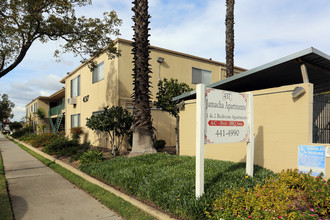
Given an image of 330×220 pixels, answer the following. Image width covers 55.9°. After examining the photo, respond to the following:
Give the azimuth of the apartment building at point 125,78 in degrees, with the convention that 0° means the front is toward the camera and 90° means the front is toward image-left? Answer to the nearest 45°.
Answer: approximately 45°

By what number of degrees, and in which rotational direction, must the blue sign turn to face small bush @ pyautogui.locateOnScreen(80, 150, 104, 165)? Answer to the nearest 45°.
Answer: approximately 90° to its right

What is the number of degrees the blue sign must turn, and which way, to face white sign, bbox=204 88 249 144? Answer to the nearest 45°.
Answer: approximately 45° to its right

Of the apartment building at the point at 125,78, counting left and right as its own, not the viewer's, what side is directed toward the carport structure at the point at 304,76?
left

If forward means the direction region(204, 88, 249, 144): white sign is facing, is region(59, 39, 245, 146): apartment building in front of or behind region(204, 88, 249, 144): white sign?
behind

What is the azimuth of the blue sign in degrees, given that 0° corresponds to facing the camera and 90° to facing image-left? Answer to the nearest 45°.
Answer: approximately 0°

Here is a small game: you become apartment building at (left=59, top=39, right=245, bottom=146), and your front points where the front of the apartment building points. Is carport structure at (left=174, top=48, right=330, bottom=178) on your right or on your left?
on your left
